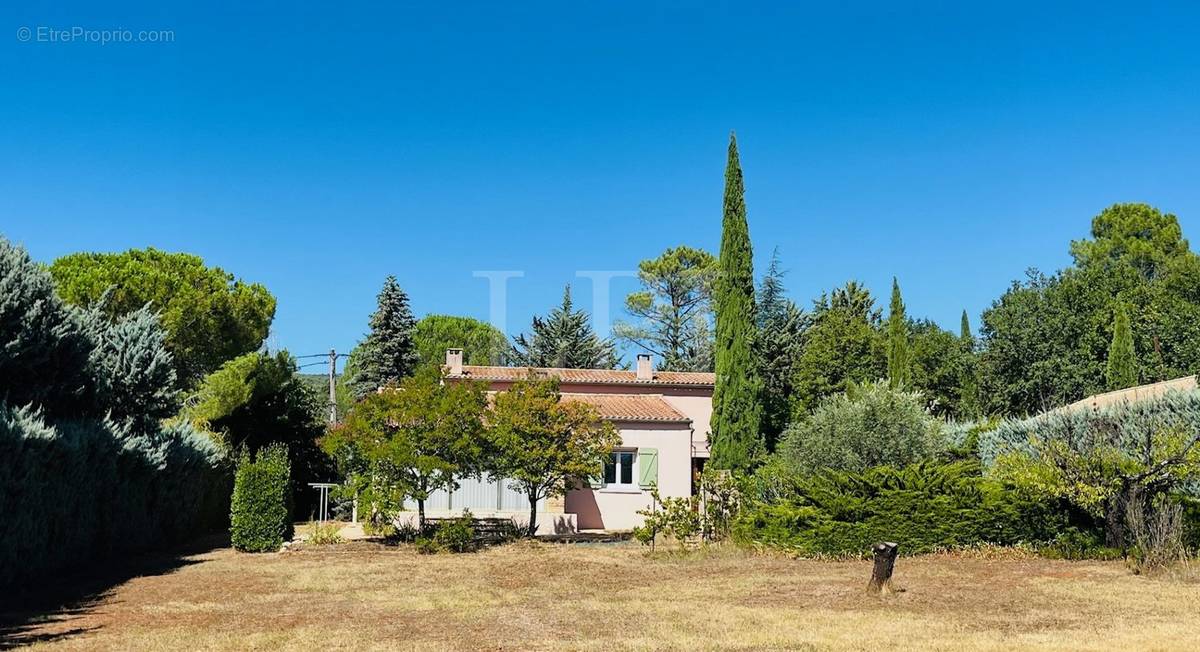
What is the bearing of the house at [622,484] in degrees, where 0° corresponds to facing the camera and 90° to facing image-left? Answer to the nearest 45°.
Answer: approximately 0°

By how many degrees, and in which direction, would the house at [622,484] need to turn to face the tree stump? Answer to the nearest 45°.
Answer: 0° — it already faces it

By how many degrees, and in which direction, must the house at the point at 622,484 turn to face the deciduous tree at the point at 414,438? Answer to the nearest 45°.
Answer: approximately 45° to its right

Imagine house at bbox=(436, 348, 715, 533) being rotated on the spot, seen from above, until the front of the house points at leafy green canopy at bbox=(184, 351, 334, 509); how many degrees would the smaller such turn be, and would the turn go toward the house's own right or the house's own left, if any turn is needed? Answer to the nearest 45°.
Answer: approximately 90° to the house's own right

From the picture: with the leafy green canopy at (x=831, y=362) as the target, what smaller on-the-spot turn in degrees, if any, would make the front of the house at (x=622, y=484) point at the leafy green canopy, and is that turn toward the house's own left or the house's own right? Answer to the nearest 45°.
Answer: approximately 135° to the house's own left

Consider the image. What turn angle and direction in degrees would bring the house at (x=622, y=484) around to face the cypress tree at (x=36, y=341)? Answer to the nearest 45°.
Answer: approximately 45° to its right

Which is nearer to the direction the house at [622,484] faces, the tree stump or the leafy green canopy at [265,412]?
the tree stump

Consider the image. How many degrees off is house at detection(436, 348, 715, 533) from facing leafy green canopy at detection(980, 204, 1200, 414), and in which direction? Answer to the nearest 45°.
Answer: approximately 135° to its left
